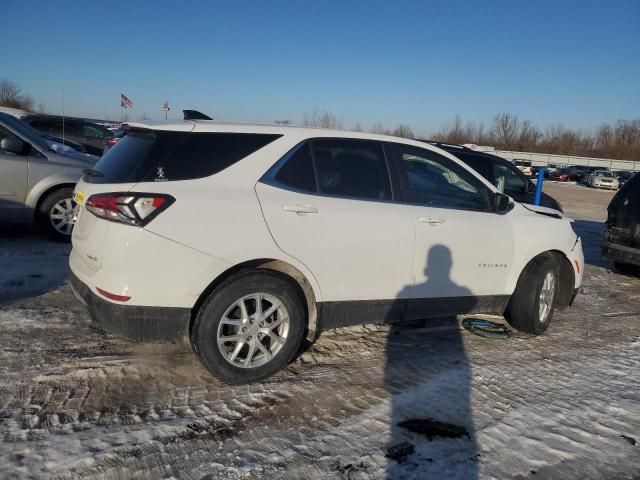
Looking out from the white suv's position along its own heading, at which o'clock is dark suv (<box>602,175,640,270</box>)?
The dark suv is roughly at 12 o'clock from the white suv.

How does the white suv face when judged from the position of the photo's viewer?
facing away from the viewer and to the right of the viewer

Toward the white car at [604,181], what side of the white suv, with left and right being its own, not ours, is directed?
front

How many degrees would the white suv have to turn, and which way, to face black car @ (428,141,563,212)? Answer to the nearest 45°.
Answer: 0° — it already faces it

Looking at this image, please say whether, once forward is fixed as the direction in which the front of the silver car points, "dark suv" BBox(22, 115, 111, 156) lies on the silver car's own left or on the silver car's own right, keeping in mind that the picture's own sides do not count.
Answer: on the silver car's own left

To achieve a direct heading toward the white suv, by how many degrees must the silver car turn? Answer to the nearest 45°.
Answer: approximately 90° to its right

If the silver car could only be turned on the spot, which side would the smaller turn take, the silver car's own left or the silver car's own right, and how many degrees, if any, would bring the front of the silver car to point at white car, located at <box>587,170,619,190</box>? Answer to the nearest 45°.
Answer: approximately 45° to the silver car's own left

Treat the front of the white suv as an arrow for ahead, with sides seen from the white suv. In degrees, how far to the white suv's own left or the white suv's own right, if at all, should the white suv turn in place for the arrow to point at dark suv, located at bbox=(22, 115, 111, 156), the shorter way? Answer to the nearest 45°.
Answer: approximately 90° to the white suv's own left
